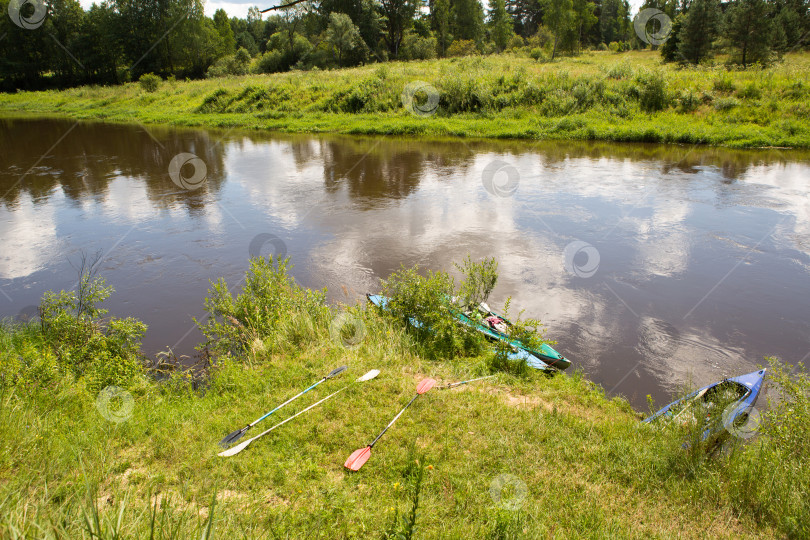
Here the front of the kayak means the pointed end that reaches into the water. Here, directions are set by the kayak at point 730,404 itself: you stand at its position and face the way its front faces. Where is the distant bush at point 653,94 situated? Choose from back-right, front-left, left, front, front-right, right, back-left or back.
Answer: front-left

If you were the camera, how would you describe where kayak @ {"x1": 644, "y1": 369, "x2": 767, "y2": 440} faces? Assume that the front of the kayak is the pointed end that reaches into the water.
facing away from the viewer and to the right of the viewer
